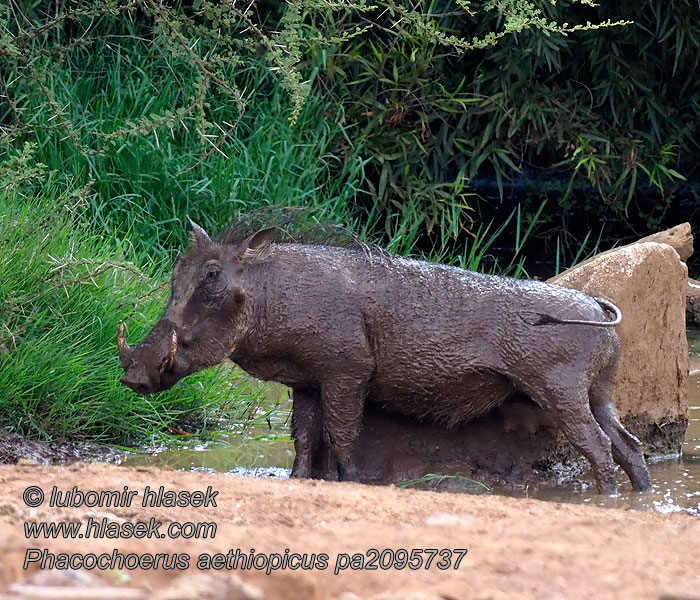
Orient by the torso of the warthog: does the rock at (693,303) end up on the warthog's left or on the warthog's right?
on the warthog's right

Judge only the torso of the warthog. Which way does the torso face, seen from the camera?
to the viewer's left

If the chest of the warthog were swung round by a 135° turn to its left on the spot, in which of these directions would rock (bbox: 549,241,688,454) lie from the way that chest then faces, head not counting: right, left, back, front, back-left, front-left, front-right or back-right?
left
